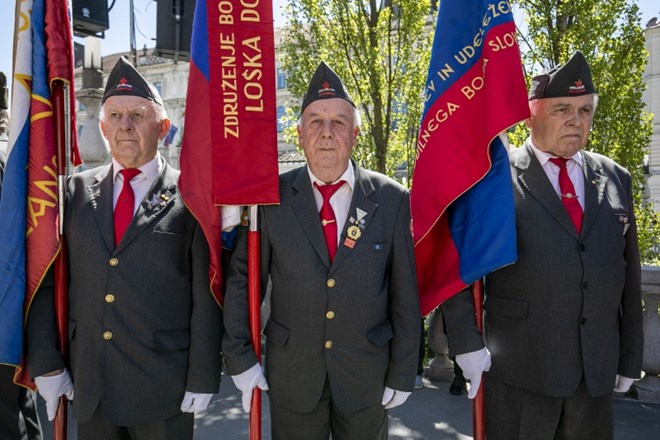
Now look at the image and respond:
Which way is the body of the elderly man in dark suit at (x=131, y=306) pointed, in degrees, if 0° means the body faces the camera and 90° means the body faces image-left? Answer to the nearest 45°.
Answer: approximately 45°

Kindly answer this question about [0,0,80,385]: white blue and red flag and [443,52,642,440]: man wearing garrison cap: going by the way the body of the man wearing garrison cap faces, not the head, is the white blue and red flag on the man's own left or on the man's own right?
on the man's own right

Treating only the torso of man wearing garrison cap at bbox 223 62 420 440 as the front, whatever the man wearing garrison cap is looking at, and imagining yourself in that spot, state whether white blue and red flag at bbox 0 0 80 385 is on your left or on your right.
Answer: on your right

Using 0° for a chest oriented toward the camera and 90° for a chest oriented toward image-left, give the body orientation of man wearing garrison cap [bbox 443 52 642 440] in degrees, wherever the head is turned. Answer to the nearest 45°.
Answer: approximately 315°

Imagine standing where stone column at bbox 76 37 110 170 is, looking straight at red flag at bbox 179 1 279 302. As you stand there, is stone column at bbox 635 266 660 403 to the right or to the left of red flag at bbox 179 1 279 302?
left

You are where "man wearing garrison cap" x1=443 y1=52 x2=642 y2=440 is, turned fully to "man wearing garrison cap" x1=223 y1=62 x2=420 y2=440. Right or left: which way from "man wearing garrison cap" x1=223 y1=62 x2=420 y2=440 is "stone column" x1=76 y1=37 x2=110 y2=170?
right

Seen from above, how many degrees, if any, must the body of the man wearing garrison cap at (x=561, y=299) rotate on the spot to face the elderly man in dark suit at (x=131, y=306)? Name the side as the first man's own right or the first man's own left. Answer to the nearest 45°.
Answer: approximately 90° to the first man's own right

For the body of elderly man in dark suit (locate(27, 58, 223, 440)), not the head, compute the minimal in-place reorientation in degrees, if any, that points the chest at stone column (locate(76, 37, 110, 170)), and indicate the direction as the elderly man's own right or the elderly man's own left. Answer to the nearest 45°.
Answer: approximately 135° to the elderly man's own right

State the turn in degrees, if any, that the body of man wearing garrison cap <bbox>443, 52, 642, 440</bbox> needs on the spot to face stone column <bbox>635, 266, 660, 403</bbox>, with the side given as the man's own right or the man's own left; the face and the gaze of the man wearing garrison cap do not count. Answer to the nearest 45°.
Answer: approximately 135° to the man's own left
